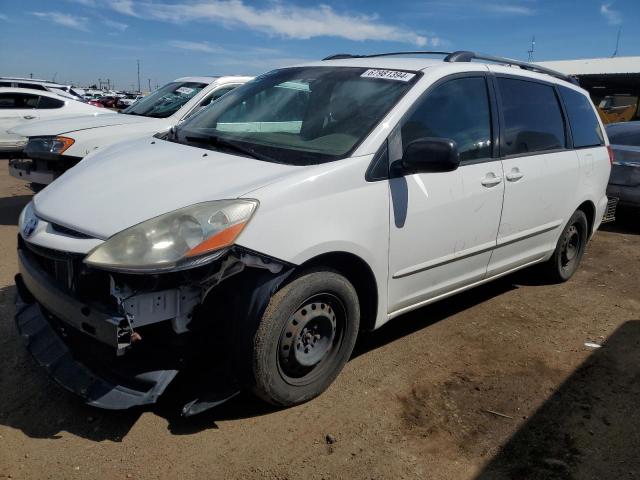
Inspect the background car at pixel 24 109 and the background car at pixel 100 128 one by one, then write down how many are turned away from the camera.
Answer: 0

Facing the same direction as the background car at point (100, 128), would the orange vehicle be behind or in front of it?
behind

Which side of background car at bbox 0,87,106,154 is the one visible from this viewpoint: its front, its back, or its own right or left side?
left

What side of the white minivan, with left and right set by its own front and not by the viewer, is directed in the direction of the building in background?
back

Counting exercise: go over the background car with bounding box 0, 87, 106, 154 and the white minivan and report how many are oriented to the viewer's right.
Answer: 0

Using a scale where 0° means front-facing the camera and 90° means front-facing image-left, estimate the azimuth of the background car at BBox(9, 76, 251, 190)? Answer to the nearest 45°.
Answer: approximately 45°

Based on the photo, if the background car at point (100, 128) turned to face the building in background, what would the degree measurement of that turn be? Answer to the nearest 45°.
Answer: approximately 180°

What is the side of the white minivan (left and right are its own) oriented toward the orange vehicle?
back
